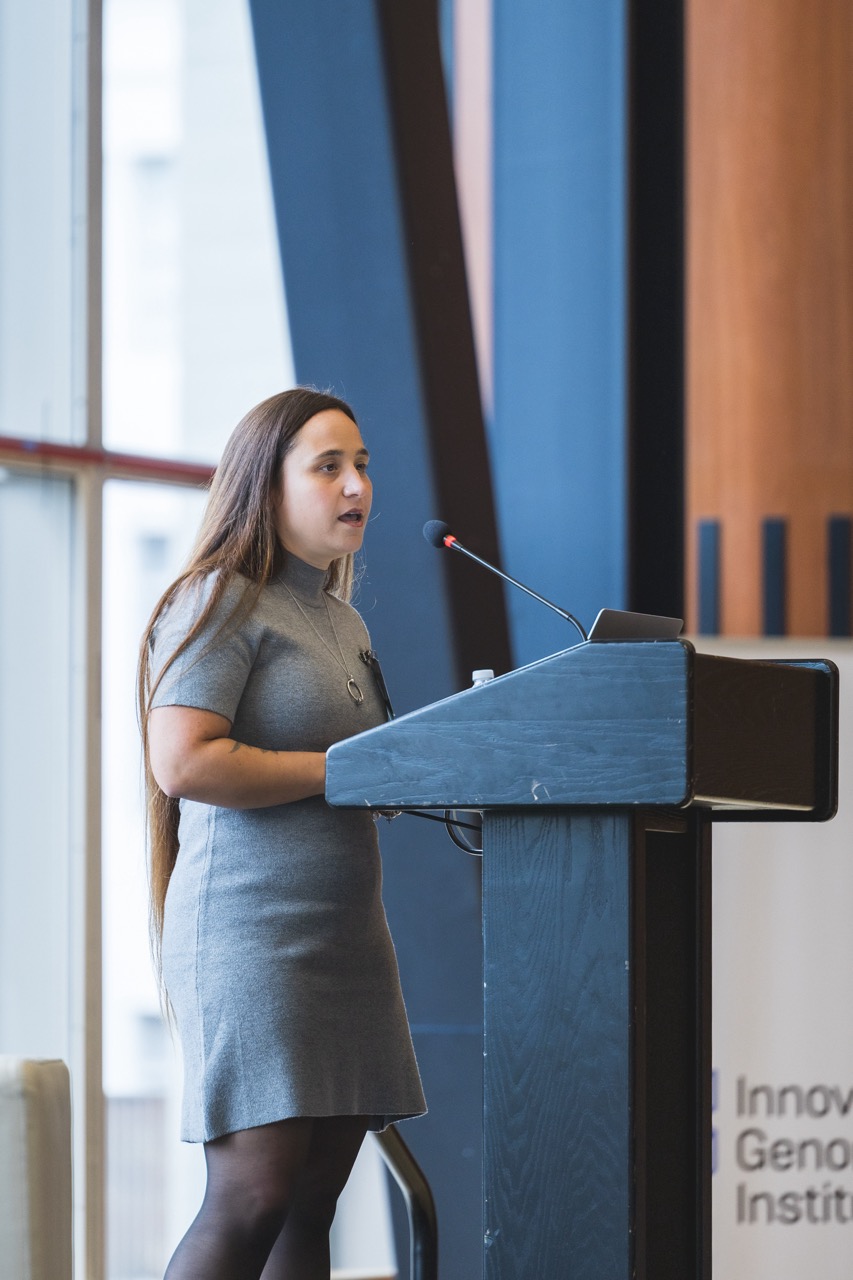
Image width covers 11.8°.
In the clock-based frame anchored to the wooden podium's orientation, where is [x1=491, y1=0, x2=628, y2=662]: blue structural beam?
The blue structural beam is roughly at 9 o'clock from the wooden podium.

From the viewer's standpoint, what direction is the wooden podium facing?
to the viewer's right

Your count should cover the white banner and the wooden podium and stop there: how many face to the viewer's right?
1

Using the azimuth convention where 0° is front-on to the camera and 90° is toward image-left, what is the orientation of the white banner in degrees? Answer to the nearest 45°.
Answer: approximately 0°

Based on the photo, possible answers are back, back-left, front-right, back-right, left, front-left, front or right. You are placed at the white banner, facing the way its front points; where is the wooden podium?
front

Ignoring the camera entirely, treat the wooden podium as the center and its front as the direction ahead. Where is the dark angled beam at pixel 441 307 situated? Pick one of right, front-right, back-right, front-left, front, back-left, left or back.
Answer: left

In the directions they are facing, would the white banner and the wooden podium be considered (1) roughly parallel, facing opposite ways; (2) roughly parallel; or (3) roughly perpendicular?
roughly perpendicular
